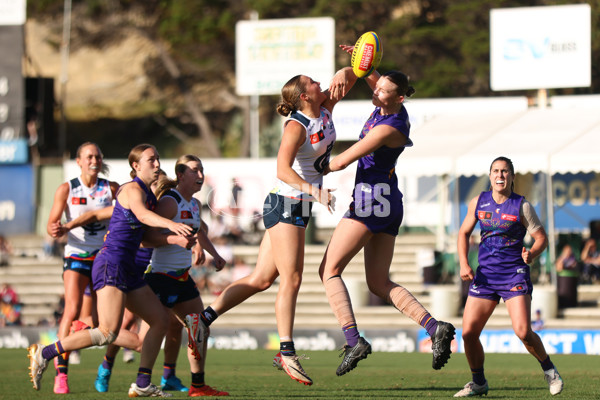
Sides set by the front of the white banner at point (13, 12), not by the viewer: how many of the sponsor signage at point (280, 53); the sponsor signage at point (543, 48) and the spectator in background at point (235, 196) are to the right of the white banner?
0

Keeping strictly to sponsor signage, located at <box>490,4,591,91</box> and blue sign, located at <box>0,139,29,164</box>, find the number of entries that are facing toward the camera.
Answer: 2

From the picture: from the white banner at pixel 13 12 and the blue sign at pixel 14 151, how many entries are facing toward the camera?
2

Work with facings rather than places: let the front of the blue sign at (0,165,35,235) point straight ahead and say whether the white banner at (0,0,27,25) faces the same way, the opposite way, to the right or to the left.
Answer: the same way

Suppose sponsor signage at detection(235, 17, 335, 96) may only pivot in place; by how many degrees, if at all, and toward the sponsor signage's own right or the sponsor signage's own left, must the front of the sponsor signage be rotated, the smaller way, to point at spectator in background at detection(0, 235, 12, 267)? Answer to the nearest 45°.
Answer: approximately 90° to the sponsor signage's own right

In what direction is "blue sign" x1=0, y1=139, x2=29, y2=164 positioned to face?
toward the camera

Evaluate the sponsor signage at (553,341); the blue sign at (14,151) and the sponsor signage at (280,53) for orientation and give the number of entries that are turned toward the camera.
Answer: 3

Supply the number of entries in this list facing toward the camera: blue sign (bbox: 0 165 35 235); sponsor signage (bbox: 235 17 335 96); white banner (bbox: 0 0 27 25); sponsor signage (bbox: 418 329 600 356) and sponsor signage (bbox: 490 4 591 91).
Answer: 5

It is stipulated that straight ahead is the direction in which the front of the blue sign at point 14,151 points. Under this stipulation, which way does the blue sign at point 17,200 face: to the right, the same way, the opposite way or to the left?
the same way

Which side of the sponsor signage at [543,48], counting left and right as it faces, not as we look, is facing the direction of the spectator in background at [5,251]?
right

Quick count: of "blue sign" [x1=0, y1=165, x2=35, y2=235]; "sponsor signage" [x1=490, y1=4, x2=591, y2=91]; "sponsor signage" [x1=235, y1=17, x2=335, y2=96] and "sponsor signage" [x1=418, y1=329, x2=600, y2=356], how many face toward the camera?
4

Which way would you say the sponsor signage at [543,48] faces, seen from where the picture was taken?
facing the viewer

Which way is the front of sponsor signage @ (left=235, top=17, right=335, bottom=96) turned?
toward the camera
